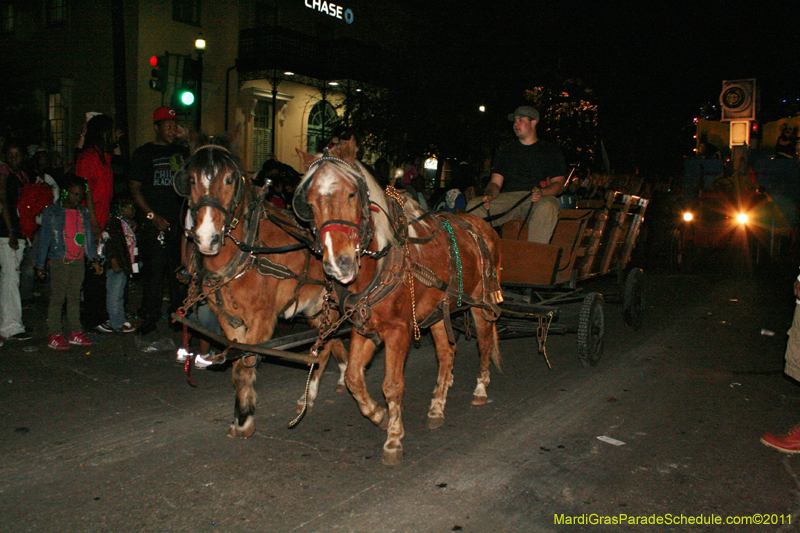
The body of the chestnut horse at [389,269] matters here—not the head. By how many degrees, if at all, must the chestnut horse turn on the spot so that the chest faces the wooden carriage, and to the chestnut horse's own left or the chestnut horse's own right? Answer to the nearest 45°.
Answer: approximately 180°

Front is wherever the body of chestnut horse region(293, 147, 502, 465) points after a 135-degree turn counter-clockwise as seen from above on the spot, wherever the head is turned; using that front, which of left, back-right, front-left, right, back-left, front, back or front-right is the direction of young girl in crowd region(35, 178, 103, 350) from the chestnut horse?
back-left

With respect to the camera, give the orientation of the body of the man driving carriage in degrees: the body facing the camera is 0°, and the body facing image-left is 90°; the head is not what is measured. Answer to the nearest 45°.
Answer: approximately 45°

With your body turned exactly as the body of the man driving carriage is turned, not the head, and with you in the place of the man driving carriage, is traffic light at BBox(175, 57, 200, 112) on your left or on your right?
on your right

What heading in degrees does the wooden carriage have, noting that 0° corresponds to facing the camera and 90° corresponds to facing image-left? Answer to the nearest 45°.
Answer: approximately 45°

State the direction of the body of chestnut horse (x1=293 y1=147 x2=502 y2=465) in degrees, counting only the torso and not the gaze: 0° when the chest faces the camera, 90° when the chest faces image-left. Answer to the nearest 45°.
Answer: approximately 45°

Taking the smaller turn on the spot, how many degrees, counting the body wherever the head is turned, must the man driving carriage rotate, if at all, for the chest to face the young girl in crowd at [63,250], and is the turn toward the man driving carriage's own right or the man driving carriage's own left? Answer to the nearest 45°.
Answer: approximately 45° to the man driving carriage's own right

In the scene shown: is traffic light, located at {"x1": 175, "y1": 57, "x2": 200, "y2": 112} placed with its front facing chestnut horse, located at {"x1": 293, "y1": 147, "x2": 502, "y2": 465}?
yes
